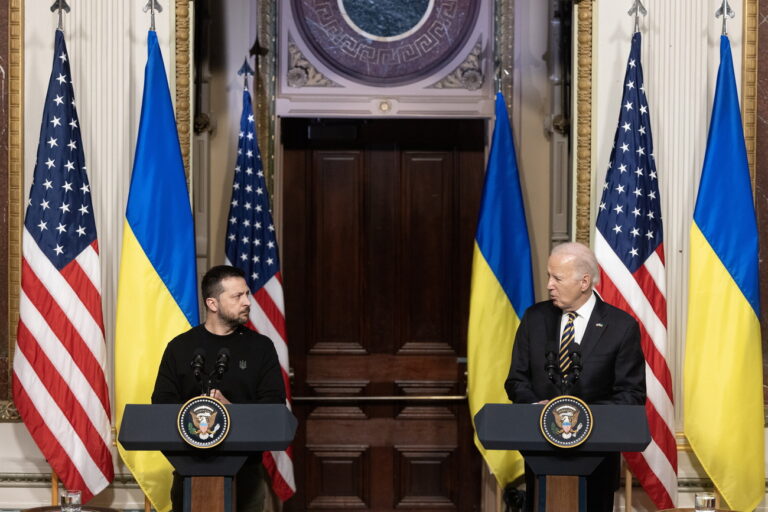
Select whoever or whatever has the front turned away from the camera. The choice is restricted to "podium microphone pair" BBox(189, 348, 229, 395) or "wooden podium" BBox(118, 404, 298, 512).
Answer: the podium microphone pair

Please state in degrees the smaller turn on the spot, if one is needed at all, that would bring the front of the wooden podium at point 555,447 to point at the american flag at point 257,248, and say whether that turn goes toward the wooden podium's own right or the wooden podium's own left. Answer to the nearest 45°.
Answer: approximately 135° to the wooden podium's own right

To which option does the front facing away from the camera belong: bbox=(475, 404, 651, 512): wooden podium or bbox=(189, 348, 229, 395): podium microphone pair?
the podium microphone pair

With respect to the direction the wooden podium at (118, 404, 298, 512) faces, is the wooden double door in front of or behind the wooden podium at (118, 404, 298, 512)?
behind

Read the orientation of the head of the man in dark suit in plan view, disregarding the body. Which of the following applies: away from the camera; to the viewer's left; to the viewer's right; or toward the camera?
to the viewer's left

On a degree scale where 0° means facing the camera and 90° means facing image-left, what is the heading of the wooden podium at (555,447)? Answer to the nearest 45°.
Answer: approximately 0°

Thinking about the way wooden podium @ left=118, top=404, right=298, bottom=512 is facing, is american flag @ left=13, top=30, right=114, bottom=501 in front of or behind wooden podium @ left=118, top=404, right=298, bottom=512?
behind

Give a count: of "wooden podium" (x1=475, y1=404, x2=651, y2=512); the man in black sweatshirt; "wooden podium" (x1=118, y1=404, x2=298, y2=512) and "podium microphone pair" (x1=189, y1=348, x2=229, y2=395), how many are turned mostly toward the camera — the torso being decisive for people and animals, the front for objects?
3

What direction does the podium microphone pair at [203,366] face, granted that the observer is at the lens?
facing away from the viewer
